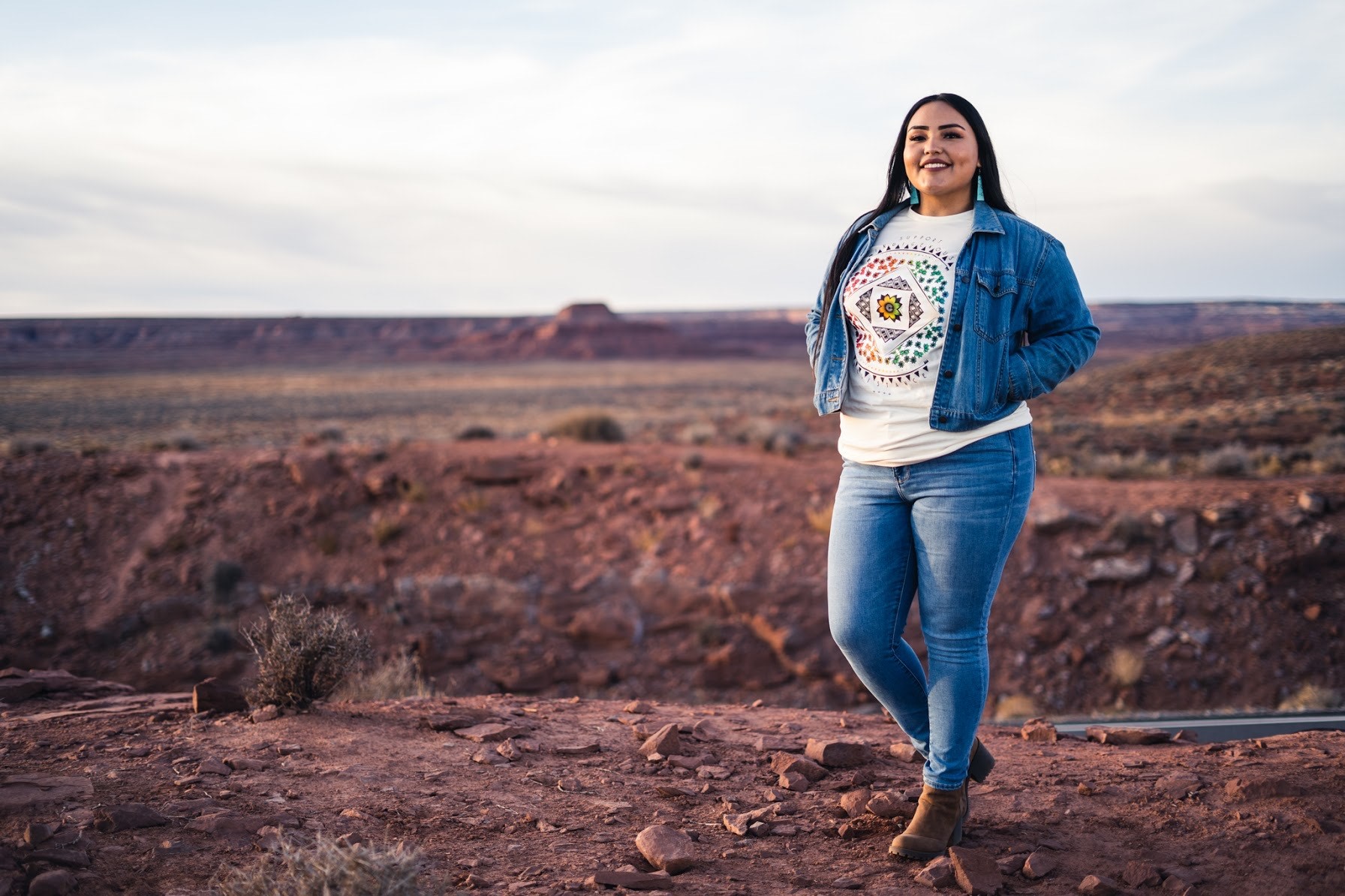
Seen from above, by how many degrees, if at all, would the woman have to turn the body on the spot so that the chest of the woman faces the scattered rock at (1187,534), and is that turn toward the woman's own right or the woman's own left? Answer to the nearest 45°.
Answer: approximately 135° to the woman's own right

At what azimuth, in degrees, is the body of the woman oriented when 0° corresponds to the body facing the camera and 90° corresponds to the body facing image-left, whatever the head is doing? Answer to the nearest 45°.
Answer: approximately 45°

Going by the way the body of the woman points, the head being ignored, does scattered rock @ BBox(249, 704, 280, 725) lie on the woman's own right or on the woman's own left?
on the woman's own right

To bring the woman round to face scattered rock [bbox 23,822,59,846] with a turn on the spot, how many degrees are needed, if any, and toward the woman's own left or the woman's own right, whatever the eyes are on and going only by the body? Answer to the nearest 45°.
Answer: approximately 45° to the woman's own right

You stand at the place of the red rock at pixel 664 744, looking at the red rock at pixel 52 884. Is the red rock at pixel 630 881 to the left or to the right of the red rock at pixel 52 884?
left

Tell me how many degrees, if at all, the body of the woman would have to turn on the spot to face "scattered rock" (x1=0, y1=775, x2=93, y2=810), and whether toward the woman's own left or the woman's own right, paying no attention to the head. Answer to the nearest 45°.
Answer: approximately 45° to the woman's own right
